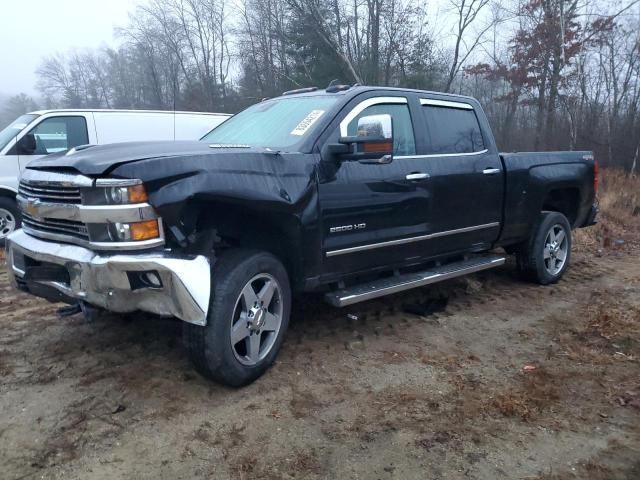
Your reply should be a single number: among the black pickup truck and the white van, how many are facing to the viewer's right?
0

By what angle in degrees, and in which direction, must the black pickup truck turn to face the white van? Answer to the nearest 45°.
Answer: approximately 90° to its right

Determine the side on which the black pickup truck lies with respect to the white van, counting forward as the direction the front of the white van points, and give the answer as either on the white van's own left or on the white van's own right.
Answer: on the white van's own left

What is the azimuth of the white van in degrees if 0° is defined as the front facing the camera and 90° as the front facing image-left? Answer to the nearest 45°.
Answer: approximately 45°

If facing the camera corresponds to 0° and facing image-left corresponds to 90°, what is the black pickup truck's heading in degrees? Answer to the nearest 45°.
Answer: approximately 45°
